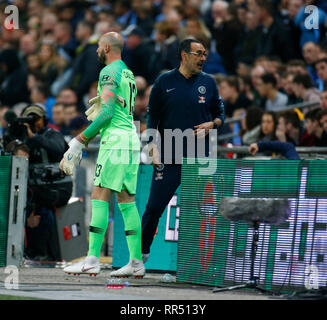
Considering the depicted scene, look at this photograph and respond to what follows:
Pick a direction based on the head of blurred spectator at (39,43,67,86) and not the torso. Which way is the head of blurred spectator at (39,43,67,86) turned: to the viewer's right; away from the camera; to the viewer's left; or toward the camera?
toward the camera

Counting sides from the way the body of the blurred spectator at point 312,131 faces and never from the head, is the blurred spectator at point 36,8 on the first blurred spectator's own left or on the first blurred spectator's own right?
on the first blurred spectator's own right

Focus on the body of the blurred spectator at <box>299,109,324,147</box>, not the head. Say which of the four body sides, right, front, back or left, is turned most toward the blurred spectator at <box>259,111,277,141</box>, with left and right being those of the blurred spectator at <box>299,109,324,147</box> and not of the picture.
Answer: right

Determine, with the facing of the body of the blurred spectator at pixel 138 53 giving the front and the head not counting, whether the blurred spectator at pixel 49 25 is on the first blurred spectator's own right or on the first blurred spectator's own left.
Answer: on the first blurred spectator's own right

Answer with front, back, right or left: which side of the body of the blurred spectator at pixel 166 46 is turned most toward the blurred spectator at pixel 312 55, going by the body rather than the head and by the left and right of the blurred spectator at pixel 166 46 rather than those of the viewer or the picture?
left

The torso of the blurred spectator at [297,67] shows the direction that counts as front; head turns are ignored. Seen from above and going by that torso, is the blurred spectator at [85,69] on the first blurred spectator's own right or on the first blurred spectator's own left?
on the first blurred spectator's own right

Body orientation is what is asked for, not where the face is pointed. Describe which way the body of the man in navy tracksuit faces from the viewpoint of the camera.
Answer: toward the camera

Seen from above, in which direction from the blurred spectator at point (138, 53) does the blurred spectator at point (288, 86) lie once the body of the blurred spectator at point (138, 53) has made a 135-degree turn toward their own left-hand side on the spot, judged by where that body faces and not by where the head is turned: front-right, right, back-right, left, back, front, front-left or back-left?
front-right

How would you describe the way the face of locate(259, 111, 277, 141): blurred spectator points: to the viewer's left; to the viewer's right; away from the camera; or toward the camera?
toward the camera

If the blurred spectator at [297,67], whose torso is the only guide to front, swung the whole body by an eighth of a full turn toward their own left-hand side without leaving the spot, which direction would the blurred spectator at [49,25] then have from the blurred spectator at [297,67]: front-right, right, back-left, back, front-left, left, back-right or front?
back-right

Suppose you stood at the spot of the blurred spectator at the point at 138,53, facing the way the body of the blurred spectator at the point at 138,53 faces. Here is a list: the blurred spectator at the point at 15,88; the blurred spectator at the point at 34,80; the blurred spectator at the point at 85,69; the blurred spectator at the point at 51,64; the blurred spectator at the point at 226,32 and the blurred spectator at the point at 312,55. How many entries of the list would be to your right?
4

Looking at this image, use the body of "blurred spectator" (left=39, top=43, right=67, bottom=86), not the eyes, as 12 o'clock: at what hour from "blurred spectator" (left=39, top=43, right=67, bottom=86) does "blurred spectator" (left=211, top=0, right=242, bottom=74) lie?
"blurred spectator" (left=211, top=0, right=242, bottom=74) is roughly at 9 o'clock from "blurred spectator" (left=39, top=43, right=67, bottom=86).

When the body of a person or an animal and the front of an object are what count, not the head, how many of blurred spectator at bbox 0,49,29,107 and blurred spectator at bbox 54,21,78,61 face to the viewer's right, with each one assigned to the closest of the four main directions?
0

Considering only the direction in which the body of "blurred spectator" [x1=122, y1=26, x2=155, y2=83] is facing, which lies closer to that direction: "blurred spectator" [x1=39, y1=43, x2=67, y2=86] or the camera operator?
the camera operator

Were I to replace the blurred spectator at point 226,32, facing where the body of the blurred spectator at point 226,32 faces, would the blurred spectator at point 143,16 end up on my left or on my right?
on my right

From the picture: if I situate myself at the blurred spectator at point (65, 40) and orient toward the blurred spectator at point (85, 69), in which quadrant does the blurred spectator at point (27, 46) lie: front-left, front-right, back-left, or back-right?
back-right
